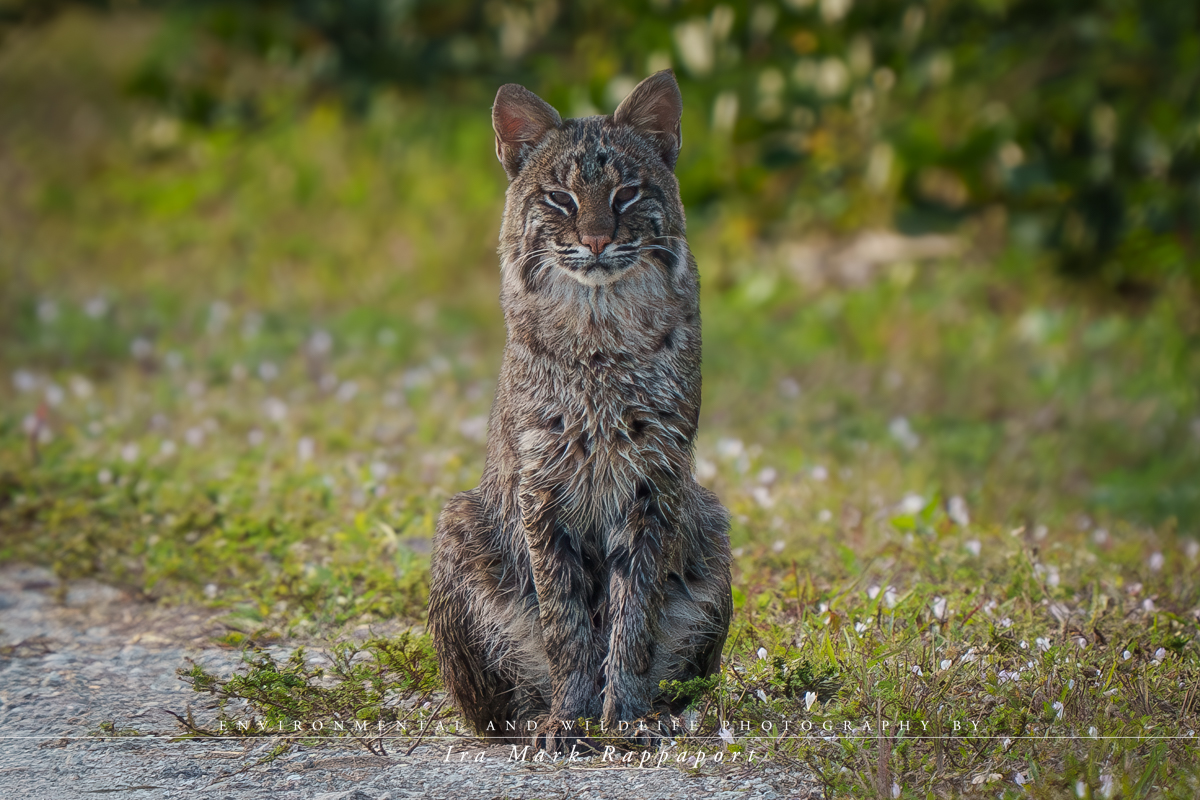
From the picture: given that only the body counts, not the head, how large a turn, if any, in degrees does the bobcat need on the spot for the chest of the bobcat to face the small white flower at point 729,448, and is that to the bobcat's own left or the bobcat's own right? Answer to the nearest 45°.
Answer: approximately 180°

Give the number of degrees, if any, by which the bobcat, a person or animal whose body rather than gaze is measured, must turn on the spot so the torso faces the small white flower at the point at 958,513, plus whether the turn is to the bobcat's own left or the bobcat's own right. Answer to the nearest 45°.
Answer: approximately 135° to the bobcat's own left

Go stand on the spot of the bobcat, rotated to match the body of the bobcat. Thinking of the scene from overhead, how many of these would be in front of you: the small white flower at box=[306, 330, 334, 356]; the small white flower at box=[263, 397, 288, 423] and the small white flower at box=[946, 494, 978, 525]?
0

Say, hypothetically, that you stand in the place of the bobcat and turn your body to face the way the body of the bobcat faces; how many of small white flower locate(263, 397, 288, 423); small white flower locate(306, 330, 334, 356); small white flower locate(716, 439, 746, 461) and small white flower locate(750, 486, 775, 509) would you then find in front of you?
0

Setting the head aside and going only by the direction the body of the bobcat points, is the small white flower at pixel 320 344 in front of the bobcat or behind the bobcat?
behind

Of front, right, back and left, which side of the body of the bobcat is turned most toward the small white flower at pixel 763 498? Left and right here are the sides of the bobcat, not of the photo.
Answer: back

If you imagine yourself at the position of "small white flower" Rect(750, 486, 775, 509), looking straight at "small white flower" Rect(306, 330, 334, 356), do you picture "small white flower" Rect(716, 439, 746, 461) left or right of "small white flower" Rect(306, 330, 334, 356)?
right

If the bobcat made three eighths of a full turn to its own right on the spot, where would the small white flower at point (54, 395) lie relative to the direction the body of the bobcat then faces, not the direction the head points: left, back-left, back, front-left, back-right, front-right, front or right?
front

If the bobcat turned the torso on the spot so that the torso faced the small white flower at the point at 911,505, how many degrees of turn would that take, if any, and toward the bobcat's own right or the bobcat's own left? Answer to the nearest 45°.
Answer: approximately 135° to the bobcat's own left

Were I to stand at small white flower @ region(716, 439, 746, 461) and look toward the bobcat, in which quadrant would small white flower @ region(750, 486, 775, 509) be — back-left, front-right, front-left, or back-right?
front-left

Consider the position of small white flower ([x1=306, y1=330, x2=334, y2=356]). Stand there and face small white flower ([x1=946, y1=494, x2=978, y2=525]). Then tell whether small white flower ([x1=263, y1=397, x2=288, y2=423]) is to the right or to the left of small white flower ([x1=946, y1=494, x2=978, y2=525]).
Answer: right

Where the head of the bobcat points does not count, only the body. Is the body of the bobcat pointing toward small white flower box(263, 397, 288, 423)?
no

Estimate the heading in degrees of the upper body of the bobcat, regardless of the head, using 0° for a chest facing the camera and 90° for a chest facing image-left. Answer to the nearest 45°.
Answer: approximately 0°

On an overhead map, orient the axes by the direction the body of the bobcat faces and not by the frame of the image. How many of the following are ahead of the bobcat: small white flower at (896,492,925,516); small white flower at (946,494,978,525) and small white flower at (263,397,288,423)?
0
